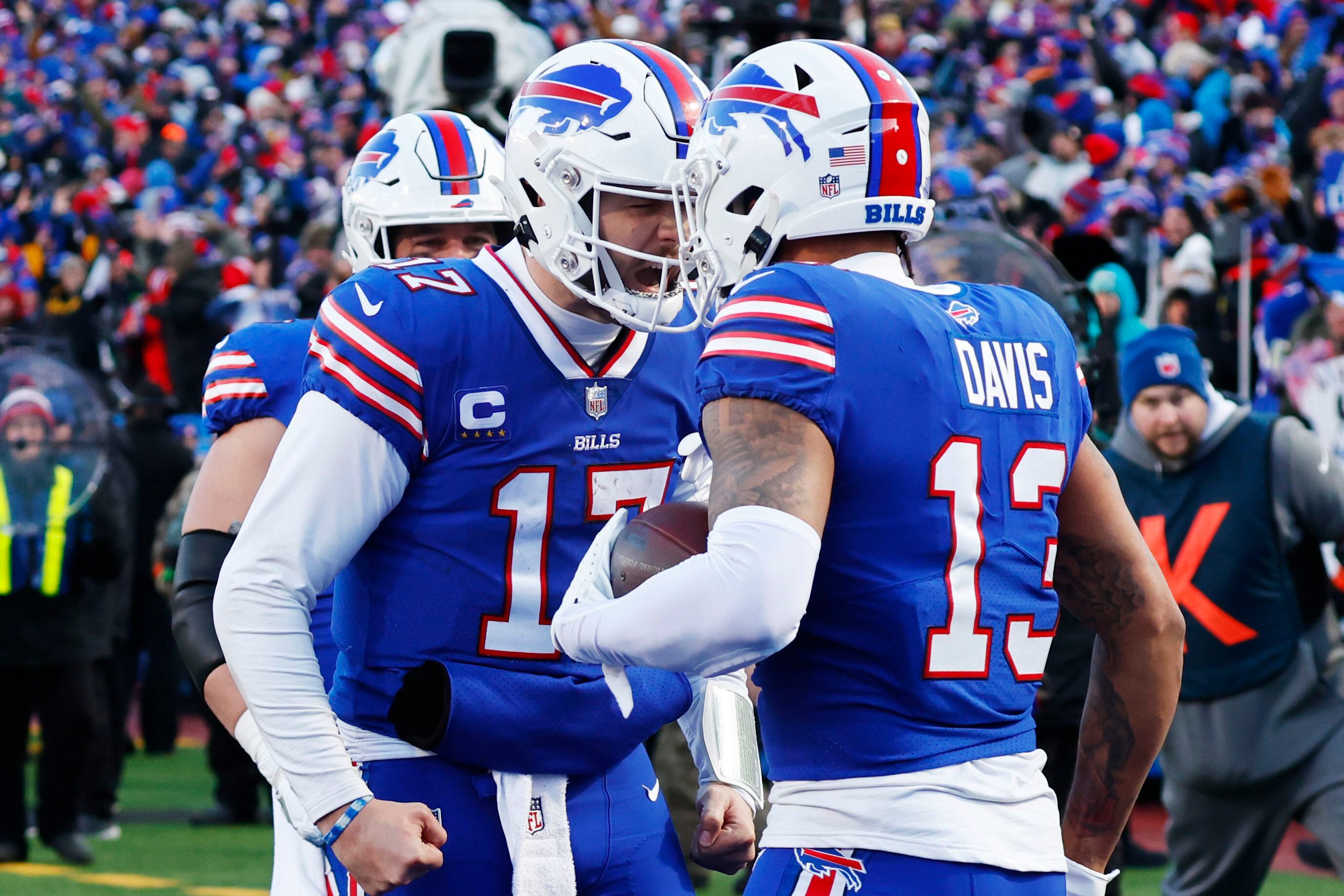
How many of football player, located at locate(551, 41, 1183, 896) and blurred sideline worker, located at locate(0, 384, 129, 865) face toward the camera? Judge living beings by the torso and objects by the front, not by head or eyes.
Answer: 1

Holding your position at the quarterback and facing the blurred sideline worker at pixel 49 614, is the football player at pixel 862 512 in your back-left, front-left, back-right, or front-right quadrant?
back-right

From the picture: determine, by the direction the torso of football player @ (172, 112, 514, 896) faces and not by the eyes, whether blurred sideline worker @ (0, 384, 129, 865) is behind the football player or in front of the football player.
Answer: behind

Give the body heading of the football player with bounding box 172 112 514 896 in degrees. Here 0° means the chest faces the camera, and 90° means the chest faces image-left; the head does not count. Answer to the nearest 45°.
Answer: approximately 0°

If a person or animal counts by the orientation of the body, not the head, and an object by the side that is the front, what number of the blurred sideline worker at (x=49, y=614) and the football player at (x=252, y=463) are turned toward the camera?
2

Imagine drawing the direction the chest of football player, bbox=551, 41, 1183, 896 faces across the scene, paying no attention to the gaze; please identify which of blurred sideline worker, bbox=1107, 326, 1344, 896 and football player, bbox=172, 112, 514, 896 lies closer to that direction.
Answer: the football player

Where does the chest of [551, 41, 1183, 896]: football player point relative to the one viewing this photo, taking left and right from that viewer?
facing away from the viewer and to the left of the viewer

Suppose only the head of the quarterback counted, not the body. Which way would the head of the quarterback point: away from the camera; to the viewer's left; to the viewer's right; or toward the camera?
to the viewer's right

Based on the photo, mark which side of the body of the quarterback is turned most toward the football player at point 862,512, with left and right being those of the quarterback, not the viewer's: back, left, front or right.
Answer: front

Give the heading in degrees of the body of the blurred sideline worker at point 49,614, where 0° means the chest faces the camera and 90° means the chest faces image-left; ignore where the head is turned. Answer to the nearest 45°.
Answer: approximately 0°

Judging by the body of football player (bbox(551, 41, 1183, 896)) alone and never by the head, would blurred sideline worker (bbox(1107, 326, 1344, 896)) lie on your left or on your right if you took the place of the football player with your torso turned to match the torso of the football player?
on your right

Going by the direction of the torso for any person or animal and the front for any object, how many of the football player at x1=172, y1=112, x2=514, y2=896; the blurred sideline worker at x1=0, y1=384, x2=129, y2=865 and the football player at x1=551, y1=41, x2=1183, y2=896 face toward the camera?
2

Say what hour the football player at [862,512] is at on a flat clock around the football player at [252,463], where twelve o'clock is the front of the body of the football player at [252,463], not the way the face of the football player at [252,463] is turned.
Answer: the football player at [862,512] is roughly at 11 o'clock from the football player at [252,463].
